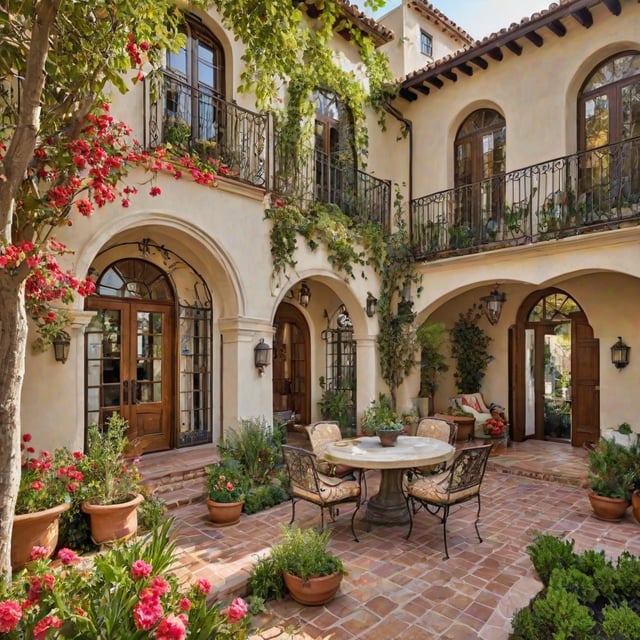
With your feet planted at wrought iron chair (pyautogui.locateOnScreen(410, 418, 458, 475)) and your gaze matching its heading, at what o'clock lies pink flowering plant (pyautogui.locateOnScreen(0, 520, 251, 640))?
The pink flowering plant is roughly at 11 o'clock from the wrought iron chair.

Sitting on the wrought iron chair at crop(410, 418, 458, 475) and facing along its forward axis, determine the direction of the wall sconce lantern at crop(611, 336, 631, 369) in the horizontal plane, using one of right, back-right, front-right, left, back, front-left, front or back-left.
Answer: back

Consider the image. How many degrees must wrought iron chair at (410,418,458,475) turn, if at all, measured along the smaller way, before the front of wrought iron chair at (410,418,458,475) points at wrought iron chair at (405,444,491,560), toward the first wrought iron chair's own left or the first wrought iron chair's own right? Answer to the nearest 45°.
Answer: approximately 45° to the first wrought iron chair's own left

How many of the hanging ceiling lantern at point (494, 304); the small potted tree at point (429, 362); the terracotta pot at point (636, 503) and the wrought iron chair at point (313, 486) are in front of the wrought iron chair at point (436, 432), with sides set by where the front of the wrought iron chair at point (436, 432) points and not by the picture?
1

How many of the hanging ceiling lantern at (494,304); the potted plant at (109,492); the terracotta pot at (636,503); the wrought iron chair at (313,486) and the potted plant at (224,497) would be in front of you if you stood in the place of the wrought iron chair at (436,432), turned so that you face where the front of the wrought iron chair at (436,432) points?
3

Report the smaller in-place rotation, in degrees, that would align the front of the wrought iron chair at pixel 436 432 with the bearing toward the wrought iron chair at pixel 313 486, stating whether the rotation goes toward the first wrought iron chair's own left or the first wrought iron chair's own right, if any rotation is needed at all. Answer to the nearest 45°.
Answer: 0° — it already faces it

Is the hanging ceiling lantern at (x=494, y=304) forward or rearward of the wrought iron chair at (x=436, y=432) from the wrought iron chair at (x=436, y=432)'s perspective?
rearward

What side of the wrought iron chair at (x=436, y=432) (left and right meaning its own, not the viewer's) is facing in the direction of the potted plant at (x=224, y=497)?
front

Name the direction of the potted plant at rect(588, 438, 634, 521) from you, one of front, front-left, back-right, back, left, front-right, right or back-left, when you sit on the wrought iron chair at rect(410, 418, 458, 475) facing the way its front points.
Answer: back-left

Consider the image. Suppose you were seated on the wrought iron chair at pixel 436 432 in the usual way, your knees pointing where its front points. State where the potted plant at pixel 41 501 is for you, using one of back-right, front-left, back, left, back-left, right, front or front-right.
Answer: front

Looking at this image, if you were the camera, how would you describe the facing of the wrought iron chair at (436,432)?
facing the viewer and to the left of the viewer

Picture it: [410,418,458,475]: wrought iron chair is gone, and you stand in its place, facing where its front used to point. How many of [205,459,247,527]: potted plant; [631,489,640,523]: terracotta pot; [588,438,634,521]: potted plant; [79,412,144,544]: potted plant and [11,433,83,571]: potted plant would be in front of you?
3

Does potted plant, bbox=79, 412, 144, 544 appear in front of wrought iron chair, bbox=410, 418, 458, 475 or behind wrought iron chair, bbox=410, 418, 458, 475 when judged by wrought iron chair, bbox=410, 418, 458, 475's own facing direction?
in front

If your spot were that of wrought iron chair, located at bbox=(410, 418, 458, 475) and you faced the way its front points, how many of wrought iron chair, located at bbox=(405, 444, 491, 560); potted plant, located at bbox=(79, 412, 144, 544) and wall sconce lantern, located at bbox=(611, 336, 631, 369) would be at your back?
1

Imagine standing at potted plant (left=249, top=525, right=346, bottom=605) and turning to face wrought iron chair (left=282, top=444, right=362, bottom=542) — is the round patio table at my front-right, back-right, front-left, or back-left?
front-right

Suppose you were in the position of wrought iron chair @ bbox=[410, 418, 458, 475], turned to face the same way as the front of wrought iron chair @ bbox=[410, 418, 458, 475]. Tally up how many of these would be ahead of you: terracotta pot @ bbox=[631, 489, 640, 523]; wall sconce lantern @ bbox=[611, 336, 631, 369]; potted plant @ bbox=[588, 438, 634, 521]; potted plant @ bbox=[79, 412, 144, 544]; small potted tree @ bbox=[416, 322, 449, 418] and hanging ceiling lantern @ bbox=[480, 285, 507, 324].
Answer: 1

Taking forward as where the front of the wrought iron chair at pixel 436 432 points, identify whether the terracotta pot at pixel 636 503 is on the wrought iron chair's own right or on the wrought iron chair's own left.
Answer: on the wrought iron chair's own left

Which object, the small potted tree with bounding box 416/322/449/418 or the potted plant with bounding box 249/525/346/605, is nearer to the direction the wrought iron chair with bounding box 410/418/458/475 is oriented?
the potted plant
